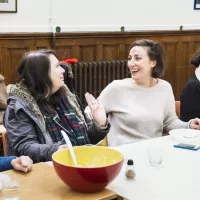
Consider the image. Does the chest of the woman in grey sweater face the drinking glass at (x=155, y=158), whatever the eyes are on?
yes

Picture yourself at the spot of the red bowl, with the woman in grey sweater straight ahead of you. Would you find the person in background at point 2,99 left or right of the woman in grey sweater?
left

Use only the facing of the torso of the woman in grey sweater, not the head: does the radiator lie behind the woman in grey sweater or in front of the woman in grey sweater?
behind

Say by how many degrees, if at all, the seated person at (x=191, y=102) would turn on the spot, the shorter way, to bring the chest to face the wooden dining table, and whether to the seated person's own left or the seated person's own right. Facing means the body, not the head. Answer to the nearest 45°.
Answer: approximately 45° to the seated person's own right

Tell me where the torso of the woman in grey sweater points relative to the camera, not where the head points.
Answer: toward the camera

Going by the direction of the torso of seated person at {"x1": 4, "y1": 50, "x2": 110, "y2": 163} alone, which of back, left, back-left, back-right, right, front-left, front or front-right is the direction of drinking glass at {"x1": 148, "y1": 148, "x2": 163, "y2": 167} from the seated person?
front

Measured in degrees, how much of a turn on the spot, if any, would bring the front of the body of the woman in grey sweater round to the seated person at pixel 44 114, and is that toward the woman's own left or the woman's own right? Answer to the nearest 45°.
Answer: approximately 45° to the woman's own right

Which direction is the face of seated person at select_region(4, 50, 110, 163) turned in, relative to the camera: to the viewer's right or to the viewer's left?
to the viewer's right

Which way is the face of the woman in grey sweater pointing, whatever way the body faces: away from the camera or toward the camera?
toward the camera

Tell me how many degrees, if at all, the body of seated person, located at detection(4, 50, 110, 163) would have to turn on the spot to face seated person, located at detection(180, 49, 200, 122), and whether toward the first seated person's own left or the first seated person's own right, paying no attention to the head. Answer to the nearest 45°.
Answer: approximately 90° to the first seated person's own left

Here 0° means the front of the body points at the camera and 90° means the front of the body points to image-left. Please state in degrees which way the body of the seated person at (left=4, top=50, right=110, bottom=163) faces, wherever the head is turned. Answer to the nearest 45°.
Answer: approximately 315°

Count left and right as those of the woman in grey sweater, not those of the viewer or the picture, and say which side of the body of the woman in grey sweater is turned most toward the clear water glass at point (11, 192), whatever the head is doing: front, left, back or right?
front

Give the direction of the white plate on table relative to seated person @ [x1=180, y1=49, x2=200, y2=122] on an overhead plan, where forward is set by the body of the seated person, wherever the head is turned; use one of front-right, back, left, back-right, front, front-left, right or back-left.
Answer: front-right
